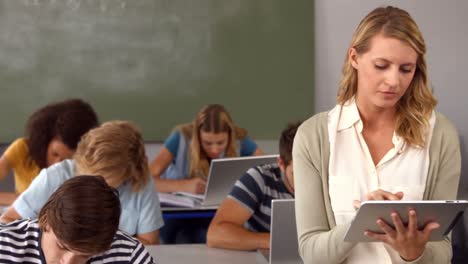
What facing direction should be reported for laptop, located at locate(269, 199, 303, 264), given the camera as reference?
facing away from the viewer and to the left of the viewer

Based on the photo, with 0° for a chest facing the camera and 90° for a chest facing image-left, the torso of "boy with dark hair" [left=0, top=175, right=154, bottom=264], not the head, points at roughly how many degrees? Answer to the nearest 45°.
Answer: approximately 0°

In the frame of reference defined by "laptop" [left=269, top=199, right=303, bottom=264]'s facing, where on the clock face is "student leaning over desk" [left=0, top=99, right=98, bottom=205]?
The student leaning over desk is roughly at 10 o'clock from the laptop.

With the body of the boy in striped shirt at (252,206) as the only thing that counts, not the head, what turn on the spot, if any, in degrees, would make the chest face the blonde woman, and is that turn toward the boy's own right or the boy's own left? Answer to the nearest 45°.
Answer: approximately 45° to the boy's own right

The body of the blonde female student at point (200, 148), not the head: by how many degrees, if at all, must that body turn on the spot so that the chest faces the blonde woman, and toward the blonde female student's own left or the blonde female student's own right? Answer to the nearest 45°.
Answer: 0° — they already face them

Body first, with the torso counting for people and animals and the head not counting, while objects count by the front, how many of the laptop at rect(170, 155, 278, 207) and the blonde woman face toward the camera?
1

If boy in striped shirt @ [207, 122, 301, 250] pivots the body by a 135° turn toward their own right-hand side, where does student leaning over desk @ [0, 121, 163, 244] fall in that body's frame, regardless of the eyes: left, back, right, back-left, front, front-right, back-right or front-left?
front

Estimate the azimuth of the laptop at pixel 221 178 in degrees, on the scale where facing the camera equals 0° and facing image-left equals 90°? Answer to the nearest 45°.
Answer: approximately 135°
